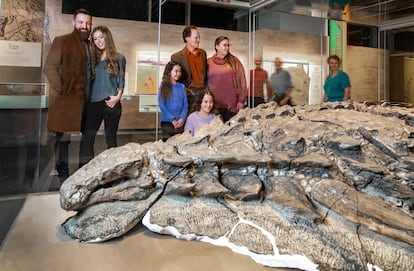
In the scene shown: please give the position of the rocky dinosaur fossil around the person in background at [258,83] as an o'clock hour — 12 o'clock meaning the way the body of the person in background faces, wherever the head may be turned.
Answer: The rocky dinosaur fossil is roughly at 12 o'clock from the person in background.

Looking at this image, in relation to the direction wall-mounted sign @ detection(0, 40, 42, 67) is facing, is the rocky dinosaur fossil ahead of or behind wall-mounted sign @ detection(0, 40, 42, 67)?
ahead

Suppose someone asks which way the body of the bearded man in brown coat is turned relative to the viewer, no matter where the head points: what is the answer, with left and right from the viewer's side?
facing the viewer and to the right of the viewer

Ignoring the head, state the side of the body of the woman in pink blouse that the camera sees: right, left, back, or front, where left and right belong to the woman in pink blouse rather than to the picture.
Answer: front

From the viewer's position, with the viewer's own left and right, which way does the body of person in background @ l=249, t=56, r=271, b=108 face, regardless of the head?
facing the viewer

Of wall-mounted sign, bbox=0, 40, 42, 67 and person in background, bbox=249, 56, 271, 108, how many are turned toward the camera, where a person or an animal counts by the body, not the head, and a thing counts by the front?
2
